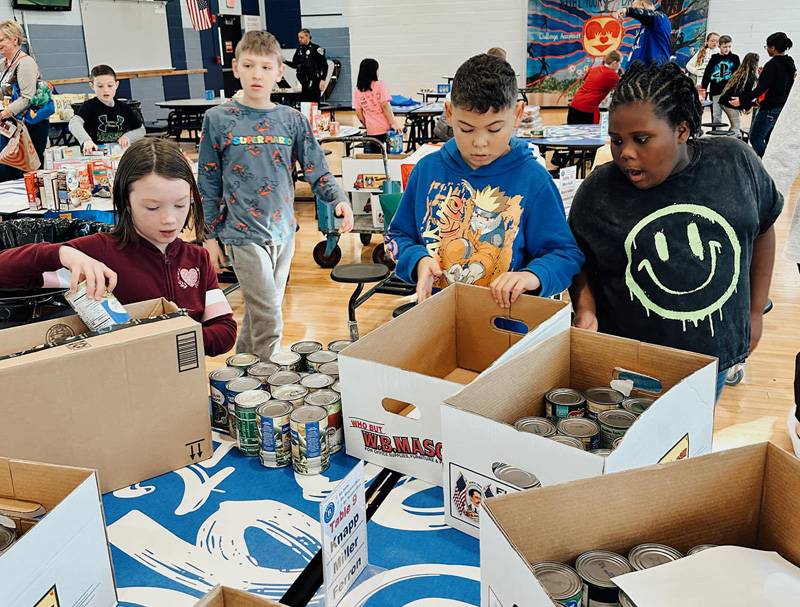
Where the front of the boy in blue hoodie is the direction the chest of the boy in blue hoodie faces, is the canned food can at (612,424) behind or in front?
in front

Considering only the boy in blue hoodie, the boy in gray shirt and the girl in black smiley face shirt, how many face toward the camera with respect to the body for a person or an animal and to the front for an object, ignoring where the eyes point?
3

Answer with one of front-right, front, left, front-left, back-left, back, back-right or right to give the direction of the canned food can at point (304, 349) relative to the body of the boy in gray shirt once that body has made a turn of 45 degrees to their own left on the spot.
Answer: front-right

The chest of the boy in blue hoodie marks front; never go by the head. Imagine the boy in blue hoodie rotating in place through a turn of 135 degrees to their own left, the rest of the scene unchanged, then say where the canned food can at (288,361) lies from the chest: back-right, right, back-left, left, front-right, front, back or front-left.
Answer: back

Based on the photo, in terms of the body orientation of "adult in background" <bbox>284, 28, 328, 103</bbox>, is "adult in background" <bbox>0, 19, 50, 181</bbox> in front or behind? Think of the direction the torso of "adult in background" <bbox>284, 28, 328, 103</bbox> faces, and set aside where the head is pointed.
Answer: in front

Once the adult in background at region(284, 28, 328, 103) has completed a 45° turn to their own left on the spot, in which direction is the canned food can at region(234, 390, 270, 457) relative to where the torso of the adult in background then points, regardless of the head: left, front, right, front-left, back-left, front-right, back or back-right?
front

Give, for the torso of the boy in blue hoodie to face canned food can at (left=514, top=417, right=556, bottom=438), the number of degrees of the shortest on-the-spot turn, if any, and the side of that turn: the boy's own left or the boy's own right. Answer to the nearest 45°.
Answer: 0° — they already face it

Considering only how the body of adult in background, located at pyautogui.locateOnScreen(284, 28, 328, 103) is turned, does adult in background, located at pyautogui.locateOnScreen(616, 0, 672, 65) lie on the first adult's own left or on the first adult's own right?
on the first adult's own left

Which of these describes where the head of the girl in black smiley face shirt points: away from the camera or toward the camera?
toward the camera

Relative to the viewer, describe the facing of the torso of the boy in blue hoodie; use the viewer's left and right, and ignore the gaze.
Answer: facing the viewer

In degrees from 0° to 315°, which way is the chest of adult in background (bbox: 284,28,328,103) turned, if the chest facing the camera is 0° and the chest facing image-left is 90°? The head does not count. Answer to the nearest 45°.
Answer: approximately 45°

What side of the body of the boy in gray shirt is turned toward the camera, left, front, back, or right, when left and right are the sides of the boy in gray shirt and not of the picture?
front

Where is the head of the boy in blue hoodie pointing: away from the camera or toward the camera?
toward the camera

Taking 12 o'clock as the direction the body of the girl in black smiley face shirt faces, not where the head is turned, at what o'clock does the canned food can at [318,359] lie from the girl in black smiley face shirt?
The canned food can is roughly at 2 o'clock from the girl in black smiley face shirt.

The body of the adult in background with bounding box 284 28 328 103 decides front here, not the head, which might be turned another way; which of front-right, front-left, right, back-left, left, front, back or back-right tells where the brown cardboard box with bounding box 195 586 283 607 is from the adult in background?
front-left

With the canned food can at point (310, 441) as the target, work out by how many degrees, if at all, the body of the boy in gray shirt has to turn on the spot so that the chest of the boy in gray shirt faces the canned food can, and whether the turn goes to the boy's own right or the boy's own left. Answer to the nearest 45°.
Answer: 0° — they already face it

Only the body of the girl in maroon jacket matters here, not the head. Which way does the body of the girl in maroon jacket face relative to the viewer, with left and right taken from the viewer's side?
facing the viewer and to the right of the viewer

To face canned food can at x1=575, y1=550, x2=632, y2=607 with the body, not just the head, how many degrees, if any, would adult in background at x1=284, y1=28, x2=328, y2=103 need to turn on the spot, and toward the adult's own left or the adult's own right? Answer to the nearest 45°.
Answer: approximately 45° to the adult's own left
